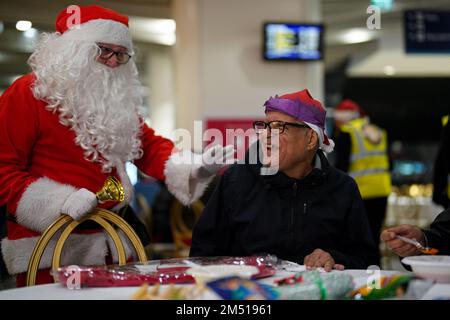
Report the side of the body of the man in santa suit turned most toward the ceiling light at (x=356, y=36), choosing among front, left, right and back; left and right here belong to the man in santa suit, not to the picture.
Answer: left

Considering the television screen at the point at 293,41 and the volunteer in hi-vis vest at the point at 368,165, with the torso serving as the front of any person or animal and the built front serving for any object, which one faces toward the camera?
the television screen

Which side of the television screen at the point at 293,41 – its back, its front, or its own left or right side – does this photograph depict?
front

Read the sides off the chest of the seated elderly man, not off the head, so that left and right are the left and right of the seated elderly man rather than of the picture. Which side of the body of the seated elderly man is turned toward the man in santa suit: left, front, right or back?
right

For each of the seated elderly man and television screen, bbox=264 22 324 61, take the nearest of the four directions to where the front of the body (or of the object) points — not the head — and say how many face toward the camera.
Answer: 2

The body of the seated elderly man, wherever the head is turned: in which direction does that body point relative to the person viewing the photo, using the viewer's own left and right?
facing the viewer

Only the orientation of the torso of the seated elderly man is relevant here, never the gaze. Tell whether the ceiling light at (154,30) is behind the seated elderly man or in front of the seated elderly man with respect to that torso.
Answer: behind

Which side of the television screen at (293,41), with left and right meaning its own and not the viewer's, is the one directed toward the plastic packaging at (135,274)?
front

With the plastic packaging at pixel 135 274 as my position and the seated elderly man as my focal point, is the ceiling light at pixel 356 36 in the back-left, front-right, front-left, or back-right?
front-left

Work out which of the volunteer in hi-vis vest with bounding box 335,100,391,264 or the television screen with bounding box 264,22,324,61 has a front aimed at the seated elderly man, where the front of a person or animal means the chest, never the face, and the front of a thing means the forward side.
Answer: the television screen

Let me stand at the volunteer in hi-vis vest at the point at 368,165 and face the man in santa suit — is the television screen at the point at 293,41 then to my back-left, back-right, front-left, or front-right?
back-right
